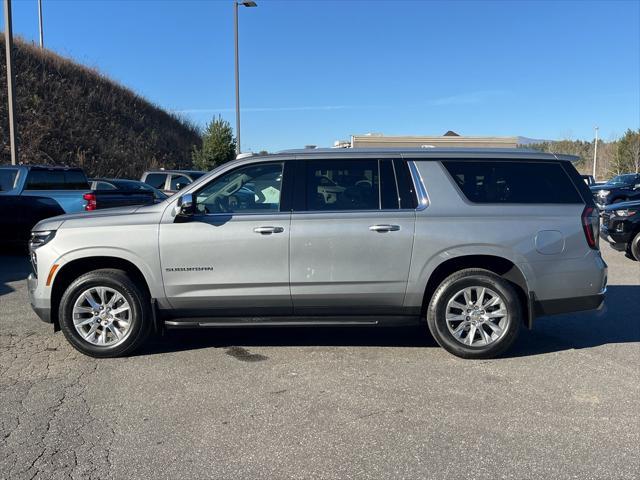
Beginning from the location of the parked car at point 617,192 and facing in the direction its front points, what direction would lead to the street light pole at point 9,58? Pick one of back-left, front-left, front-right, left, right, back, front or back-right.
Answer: front

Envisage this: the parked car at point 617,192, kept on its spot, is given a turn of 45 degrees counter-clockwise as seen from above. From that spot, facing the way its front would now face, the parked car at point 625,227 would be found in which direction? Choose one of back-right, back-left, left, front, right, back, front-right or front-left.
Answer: front

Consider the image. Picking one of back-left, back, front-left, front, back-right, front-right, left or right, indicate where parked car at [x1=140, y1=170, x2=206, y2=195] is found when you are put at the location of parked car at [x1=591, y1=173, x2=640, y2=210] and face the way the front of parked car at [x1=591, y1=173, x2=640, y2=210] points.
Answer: front

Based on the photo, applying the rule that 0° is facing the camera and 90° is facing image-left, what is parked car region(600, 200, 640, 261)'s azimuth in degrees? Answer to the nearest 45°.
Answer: approximately 45°

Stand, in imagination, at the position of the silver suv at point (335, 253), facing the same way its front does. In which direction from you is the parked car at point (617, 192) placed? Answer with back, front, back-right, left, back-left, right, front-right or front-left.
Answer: back-right

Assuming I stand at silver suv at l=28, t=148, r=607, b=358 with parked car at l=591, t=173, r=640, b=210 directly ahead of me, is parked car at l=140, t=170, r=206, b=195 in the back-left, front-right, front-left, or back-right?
front-left

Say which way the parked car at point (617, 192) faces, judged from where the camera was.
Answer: facing the viewer and to the left of the viewer

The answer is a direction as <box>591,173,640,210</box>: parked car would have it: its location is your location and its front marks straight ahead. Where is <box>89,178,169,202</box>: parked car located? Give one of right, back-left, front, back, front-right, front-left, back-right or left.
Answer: front

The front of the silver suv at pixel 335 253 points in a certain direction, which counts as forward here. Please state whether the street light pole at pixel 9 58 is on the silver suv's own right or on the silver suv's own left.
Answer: on the silver suv's own right

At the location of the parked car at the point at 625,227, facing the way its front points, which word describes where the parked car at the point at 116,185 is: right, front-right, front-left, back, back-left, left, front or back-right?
front-right

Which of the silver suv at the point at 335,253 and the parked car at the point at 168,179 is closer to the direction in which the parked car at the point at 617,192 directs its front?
the parked car

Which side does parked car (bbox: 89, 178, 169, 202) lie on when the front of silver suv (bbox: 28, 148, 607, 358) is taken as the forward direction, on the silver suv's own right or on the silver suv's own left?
on the silver suv's own right

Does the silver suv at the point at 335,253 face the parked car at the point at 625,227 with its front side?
no

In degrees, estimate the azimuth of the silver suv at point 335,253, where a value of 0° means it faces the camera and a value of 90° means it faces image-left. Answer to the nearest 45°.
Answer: approximately 90°

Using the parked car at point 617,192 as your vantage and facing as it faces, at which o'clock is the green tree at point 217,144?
The green tree is roughly at 1 o'clock from the parked car.
